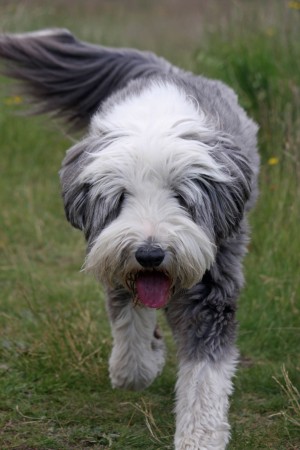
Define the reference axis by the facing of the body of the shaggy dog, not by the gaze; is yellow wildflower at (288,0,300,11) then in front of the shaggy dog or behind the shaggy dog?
behind

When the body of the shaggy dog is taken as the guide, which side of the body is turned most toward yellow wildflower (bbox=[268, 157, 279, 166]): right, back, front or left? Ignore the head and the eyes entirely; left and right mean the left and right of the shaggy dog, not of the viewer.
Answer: back

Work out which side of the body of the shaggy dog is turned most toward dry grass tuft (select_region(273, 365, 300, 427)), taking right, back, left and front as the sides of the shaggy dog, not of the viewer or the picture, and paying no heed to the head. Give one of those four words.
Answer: left

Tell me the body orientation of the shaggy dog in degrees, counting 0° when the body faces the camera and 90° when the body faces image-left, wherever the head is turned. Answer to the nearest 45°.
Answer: approximately 0°

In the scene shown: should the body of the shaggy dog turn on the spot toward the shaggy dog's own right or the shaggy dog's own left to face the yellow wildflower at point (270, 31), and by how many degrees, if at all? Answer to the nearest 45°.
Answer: approximately 180°
